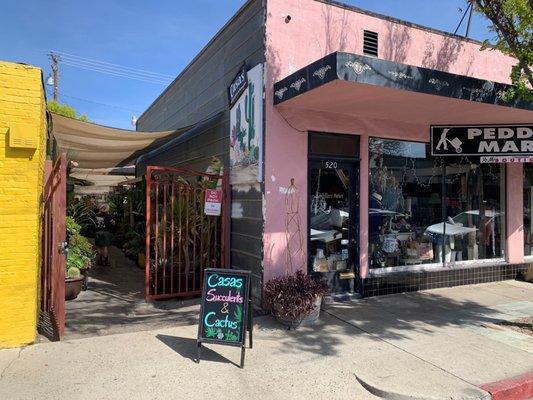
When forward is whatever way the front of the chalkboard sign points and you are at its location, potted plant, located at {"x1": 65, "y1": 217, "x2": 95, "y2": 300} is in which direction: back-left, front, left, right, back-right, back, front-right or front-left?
back-right

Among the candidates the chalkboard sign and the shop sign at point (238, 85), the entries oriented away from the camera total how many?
0

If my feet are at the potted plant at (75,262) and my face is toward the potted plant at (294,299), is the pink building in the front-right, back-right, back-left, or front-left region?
front-left

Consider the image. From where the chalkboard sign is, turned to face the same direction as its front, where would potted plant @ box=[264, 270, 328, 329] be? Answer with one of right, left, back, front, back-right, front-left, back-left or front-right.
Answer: back-left

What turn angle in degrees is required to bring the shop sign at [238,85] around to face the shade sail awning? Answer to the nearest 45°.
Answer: approximately 90° to its right

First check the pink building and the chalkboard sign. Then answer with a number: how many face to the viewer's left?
0

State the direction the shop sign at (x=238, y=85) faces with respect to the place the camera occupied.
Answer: facing the viewer and to the left of the viewer

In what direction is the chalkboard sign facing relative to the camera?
toward the camera

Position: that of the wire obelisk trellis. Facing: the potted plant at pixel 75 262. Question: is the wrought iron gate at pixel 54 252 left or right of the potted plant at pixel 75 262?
left

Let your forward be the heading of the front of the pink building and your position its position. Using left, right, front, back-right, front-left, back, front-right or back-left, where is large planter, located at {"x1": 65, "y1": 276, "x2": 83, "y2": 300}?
back-right

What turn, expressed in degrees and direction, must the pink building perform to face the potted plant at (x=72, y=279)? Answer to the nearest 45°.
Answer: approximately 135° to its right
